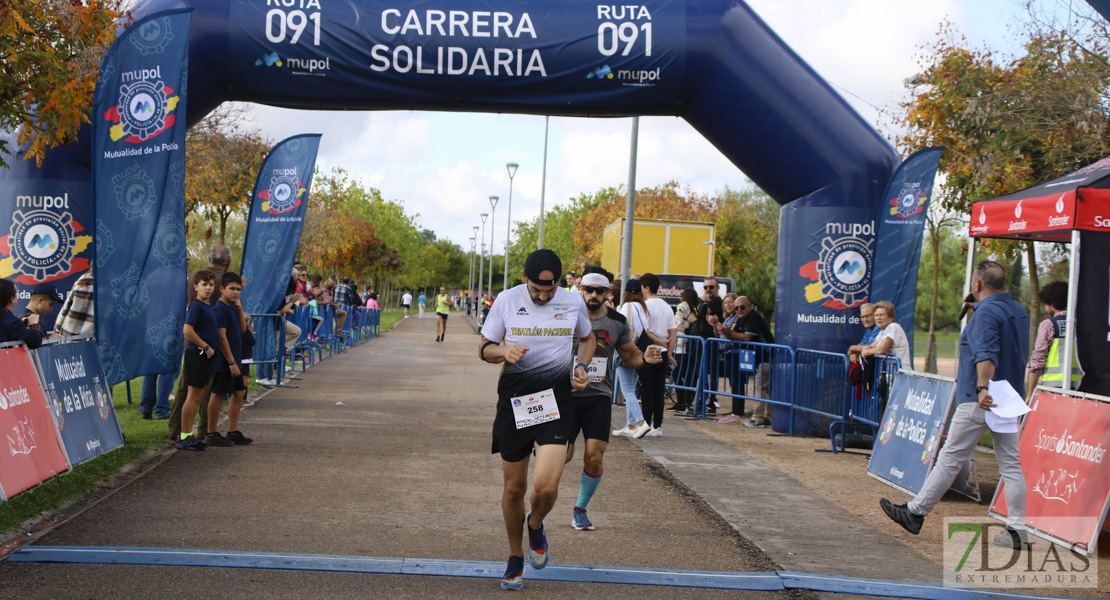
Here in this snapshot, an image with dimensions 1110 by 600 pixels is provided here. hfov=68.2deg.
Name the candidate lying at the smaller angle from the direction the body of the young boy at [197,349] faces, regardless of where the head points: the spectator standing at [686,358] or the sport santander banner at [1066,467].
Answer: the sport santander banner

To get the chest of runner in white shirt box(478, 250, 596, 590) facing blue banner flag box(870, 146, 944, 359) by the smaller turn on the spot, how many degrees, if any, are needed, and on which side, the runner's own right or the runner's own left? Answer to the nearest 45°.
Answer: approximately 135° to the runner's own left

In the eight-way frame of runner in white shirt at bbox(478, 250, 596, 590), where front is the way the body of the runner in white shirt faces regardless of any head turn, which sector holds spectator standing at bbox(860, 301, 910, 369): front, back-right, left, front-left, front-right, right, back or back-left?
back-left

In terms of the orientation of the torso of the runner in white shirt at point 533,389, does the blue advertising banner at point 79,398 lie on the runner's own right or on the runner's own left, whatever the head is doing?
on the runner's own right

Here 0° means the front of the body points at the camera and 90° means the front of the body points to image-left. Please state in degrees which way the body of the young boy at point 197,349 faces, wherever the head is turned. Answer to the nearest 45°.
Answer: approximately 315°

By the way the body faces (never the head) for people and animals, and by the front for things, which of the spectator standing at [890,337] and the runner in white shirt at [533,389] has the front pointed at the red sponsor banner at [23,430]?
the spectator standing

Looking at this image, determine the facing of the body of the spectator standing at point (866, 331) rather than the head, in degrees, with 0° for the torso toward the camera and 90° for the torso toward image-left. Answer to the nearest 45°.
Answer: approximately 45°

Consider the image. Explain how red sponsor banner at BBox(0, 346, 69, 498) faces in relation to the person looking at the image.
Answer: facing the viewer and to the right of the viewer

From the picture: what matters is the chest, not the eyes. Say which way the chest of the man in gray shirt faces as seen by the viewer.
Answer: toward the camera

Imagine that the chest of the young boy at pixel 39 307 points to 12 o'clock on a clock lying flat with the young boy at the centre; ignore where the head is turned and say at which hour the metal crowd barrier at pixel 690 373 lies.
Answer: The metal crowd barrier is roughly at 12 o'clock from the young boy.

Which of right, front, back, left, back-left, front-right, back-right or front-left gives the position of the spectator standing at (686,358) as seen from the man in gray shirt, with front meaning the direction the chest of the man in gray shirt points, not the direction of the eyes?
back

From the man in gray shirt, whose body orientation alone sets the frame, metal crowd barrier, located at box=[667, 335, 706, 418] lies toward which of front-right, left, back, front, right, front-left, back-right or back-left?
back

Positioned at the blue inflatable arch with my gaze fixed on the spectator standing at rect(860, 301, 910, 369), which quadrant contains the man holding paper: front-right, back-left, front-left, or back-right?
front-right
